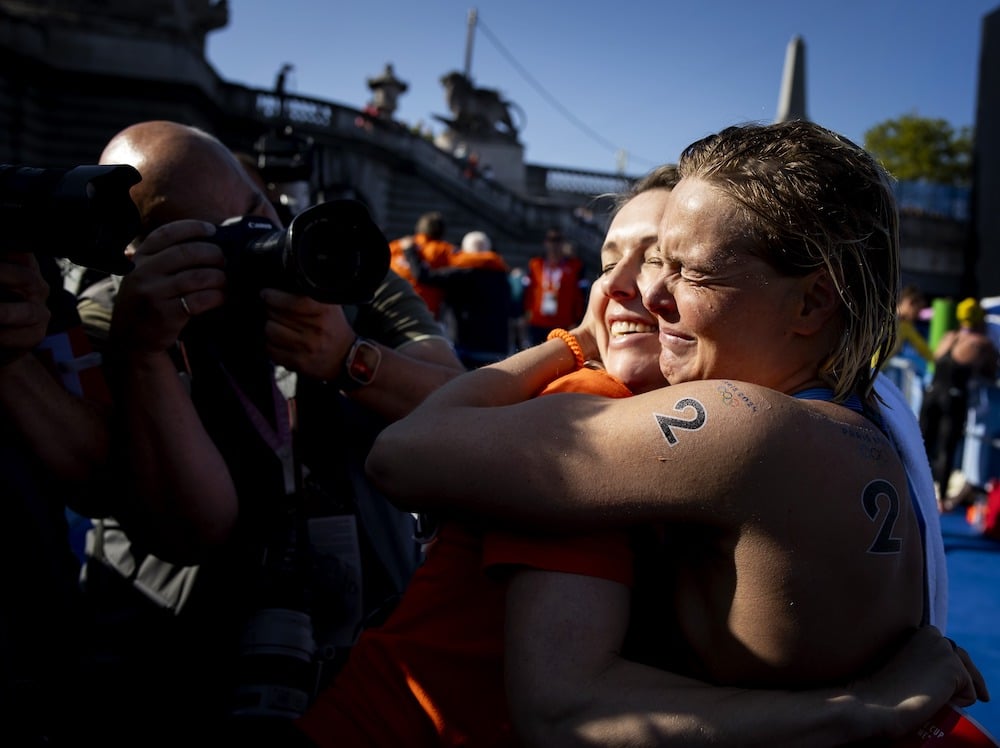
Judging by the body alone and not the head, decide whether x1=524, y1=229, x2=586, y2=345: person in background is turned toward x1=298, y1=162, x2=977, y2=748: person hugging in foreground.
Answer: yes

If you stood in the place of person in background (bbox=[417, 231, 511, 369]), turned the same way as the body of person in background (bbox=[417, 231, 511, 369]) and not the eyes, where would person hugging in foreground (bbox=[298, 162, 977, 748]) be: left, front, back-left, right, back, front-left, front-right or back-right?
back

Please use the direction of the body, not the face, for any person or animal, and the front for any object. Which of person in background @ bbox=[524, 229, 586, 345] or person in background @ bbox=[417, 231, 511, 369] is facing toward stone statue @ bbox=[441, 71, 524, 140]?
person in background @ bbox=[417, 231, 511, 369]

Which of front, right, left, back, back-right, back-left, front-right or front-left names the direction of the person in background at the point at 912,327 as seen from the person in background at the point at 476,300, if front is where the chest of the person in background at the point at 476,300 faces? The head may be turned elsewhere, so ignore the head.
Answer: right

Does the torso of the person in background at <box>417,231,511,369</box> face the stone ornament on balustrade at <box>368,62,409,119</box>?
yes

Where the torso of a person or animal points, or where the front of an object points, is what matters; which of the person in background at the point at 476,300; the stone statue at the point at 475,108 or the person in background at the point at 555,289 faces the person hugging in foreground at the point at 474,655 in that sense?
the person in background at the point at 555,289

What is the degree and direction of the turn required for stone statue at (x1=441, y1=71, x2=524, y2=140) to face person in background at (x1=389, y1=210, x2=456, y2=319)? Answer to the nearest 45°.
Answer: approximately 90° to its left

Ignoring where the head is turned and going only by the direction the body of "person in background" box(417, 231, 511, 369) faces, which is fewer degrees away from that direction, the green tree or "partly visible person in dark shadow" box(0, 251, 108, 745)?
the green tree

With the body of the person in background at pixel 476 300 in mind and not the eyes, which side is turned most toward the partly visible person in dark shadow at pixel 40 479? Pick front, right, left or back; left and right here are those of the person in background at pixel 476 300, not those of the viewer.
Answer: back

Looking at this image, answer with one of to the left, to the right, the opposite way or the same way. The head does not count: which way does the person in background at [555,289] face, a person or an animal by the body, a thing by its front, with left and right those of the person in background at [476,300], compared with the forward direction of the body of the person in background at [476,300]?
the opposite way

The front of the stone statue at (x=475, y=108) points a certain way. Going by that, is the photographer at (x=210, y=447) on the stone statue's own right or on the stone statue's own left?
on the stone statue's own left

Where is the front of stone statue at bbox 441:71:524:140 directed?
to the viewer's left

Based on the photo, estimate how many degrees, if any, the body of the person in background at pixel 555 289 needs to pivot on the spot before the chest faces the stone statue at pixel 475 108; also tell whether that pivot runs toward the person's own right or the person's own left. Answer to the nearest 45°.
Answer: approximately 180°
